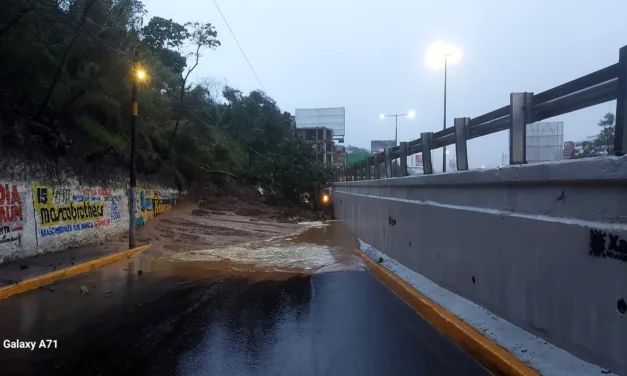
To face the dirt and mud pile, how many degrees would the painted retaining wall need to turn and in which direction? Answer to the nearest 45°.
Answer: approximately 90° to its left

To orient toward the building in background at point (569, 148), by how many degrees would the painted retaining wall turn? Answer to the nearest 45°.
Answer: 0° — it already faces it

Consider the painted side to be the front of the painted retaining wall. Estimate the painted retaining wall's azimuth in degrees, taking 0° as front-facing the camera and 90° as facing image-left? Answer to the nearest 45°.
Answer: approximately 315°

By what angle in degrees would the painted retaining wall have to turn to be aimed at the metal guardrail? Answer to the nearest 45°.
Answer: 0° — it already faces it

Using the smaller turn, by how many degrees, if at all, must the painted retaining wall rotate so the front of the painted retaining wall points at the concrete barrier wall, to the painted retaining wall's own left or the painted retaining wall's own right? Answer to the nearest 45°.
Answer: approximately 45° to the painted retaining wall's own right

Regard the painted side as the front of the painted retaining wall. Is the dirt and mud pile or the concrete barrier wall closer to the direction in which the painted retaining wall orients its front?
the concrete barrier wall

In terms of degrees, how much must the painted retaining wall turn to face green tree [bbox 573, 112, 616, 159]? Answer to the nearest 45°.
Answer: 0° — it already faces it
